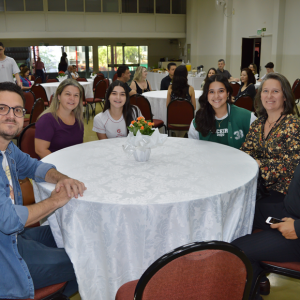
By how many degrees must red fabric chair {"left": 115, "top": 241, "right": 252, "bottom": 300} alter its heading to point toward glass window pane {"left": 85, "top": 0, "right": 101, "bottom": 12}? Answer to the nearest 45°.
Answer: approximately 45° to its right

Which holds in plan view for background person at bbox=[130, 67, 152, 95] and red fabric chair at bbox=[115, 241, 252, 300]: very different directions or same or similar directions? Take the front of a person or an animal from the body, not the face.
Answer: very different directions

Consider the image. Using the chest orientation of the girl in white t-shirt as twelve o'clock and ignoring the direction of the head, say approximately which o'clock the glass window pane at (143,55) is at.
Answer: The glass window pane is roughly at 6 o'clock from the girl in white t-shirt.

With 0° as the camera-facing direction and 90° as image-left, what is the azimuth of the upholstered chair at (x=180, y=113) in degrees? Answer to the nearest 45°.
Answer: approximately 180°

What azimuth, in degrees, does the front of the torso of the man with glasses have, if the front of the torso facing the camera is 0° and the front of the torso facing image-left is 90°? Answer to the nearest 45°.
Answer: approximately 315°

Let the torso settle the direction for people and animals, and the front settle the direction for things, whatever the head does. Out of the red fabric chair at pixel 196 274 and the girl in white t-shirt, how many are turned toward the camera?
1

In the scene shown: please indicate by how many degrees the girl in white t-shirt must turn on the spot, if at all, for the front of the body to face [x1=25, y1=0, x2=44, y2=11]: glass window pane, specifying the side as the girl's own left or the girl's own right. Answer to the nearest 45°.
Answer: approximately 180°

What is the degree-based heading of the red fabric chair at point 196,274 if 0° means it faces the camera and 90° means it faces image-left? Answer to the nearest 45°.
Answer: approximately 135°
